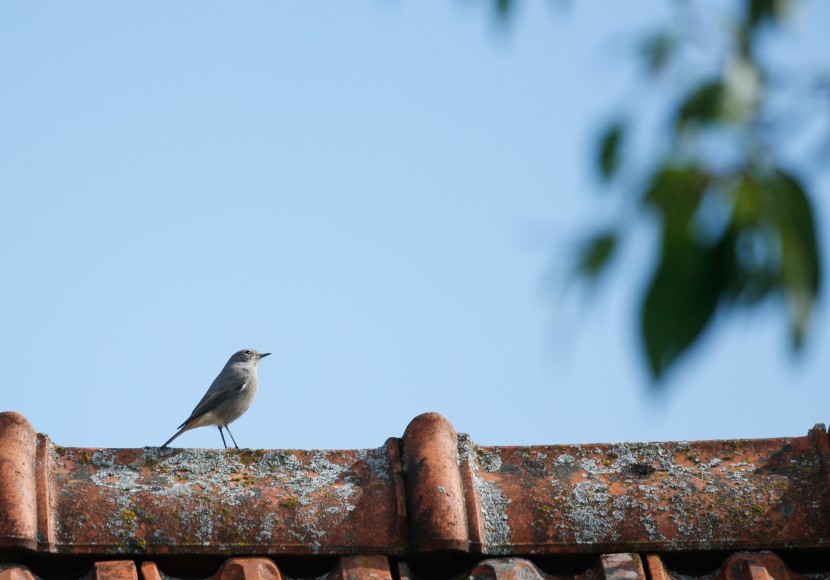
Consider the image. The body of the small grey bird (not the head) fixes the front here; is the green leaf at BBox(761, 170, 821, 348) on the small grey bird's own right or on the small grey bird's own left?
on the small grey bird's own right

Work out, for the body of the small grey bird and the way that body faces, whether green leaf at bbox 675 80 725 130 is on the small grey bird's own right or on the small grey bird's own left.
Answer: on the small grey bird's own right

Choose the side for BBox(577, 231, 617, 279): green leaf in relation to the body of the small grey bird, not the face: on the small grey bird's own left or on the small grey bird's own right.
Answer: on the small grey bird's own right

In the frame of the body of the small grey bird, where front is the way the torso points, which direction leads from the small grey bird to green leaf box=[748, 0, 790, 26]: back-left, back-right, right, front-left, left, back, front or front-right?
right

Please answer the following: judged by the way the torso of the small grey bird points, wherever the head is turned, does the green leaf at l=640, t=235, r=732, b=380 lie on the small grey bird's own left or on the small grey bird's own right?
on the small grey bird's own right

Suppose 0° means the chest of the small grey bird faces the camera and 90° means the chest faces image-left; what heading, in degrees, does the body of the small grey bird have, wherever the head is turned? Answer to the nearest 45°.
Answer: approximately 270°

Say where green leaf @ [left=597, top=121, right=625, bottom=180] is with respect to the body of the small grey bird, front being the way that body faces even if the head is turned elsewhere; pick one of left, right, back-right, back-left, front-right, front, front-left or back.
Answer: right
